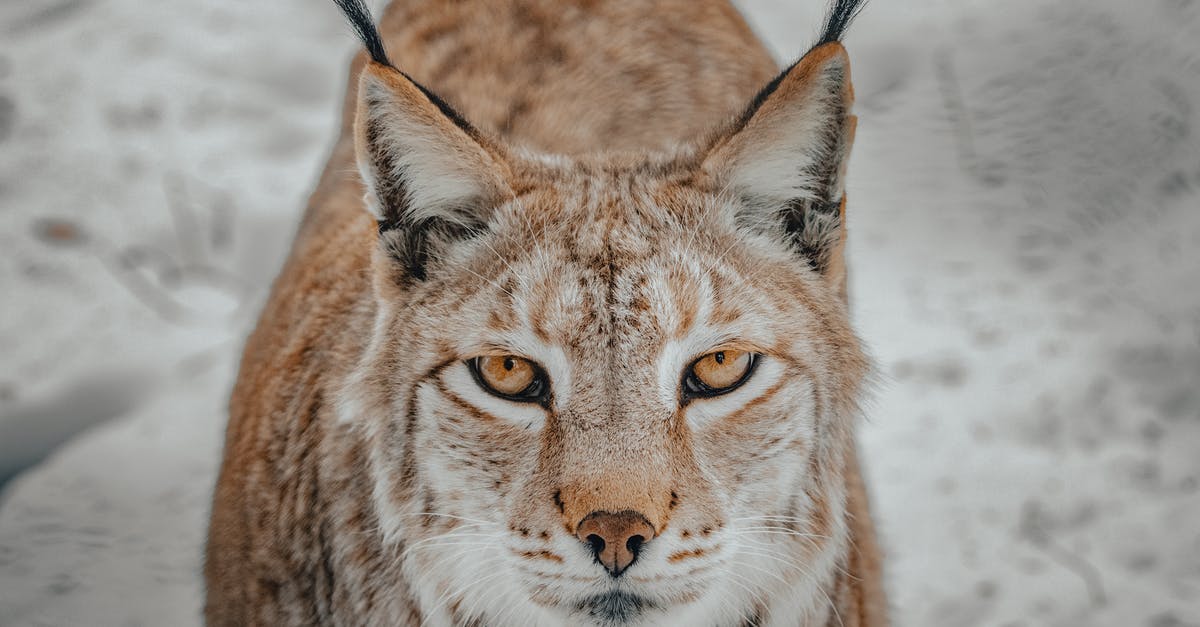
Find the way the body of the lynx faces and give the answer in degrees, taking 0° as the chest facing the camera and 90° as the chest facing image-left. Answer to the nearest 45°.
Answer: approximately 0°
